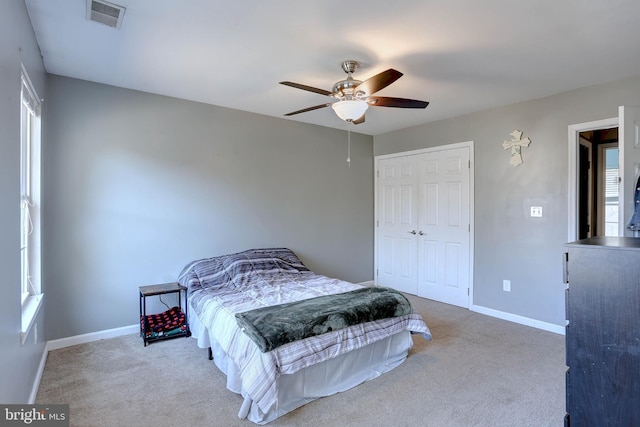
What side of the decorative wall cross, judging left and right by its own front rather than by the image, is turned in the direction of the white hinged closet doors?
right

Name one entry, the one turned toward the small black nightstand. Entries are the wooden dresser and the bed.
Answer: the wooden dresser

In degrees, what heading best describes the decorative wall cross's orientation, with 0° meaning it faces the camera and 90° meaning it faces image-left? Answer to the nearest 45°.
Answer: approximately 0°

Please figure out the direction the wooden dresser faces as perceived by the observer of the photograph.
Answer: facing to the left of the viewer

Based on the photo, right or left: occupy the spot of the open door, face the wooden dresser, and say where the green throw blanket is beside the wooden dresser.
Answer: right

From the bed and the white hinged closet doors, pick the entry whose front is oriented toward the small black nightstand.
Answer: the white hinged closet doors

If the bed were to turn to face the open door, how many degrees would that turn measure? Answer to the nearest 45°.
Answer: approximately 45° to its left

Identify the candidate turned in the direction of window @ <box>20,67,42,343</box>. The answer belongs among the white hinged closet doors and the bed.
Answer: the white hinged closet doors

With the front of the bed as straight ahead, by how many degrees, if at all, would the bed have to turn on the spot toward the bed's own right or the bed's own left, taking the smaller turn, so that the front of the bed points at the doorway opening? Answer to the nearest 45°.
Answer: approximately 90° to the bed's own left

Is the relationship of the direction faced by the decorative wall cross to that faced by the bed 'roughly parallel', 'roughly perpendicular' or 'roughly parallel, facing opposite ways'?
roughly perpendicular
